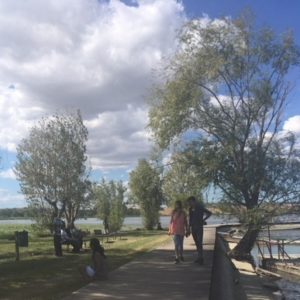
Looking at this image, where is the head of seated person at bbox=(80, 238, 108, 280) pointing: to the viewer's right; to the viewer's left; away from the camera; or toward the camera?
away from the camera
